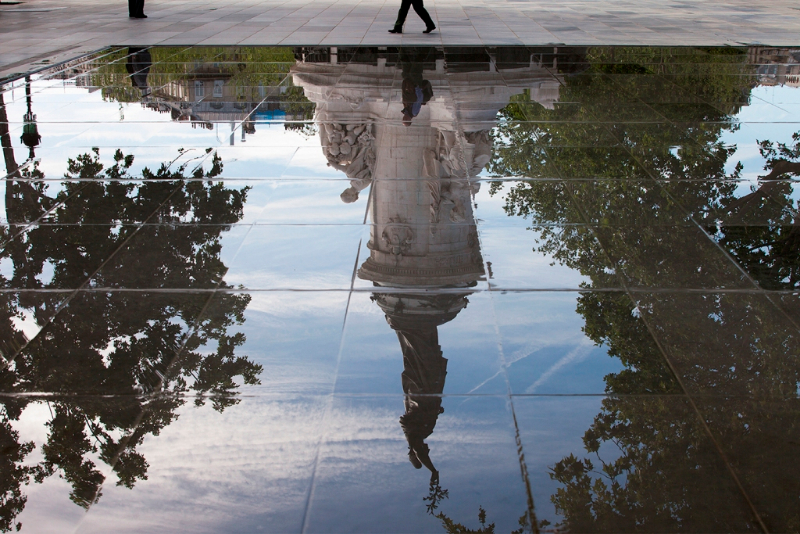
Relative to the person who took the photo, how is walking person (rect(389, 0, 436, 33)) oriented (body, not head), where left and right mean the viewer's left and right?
facing to the left of the viewer
